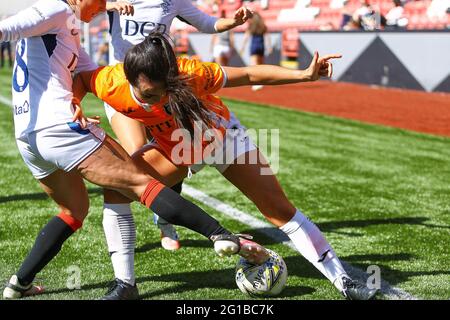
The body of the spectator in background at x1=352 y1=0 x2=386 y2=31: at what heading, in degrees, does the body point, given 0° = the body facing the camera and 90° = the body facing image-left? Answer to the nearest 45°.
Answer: approximately 0°

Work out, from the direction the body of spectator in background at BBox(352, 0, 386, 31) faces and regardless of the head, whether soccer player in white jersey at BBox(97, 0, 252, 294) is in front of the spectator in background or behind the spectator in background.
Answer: in front

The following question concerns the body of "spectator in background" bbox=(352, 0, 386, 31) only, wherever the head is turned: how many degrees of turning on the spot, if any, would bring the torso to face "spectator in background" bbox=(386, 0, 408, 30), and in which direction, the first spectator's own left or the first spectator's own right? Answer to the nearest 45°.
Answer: approximately 135° to the first spectator's own left

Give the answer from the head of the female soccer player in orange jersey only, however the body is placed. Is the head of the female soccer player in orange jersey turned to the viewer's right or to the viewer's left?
to the viewer's left

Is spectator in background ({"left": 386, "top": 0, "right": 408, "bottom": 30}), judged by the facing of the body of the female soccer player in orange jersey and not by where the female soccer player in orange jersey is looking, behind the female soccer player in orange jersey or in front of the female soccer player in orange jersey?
behind

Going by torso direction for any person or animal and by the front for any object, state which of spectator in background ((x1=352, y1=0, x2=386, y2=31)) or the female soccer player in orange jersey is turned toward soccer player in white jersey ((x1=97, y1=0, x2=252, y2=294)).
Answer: the spectator in background

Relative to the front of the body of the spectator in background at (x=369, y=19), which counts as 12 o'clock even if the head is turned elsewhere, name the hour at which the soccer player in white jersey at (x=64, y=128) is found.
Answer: The soccer player in white jersey is roughly at 12 o'clock from the spectator in background.
